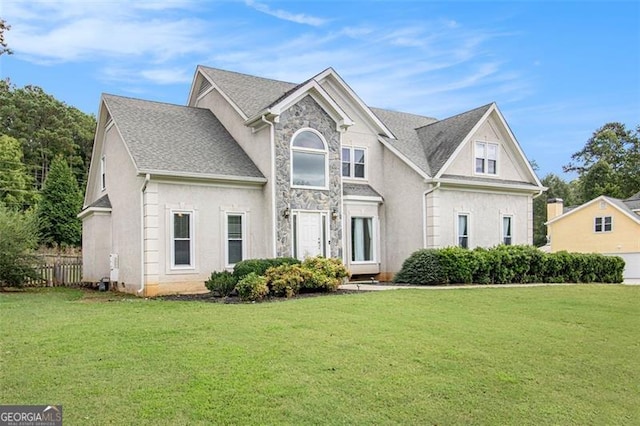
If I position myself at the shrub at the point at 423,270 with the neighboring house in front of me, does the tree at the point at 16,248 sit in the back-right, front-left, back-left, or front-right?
back-left

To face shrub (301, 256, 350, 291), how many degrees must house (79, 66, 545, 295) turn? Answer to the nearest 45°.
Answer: approximately 45° to its right

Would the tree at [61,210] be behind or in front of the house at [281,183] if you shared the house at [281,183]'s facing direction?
behind

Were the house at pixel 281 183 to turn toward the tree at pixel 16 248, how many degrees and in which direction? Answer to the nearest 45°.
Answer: approximately 135° to its right

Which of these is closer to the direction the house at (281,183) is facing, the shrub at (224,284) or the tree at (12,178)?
the shrub

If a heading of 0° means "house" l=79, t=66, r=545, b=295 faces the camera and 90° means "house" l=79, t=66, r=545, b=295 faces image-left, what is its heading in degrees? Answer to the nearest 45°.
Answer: approximately 315°

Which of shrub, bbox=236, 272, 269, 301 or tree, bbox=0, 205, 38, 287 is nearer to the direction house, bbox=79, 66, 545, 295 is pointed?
the shrub

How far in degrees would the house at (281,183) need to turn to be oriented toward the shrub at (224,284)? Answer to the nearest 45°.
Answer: approximately 45° to its right
